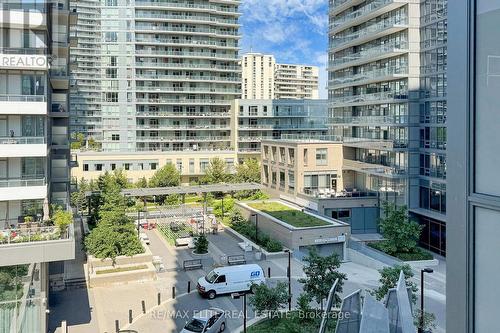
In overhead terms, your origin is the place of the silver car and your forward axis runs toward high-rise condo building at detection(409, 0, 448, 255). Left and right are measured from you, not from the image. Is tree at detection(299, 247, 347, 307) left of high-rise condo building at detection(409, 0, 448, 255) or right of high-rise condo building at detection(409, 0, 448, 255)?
right

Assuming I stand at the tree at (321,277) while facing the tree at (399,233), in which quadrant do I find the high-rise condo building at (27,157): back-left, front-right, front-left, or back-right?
back-left

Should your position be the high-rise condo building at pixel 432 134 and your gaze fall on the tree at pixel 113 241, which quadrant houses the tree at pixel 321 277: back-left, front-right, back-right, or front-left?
front-left

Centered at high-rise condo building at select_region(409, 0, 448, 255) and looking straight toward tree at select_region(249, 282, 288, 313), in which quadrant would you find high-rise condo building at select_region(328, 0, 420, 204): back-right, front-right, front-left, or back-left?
back-right

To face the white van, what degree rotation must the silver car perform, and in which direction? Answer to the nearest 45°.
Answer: approximately 135° to its right

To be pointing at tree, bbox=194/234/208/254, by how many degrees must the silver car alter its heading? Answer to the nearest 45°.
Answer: approximately 135° to its right

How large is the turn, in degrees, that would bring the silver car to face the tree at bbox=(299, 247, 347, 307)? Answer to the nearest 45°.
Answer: approximately 135° to its left

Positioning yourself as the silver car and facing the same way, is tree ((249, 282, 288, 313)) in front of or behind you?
behind
